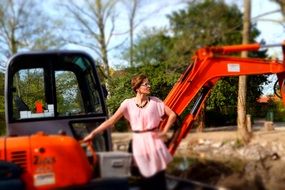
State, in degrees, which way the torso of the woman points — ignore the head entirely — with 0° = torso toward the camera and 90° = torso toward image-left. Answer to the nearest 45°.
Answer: approximately 0°

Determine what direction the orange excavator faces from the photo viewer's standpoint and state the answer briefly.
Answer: facing to the right of the viewer

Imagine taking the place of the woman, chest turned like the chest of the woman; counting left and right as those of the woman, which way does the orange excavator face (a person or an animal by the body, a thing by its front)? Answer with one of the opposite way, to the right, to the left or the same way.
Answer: to the left
